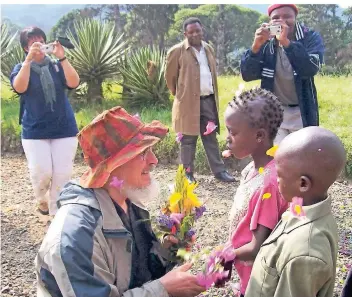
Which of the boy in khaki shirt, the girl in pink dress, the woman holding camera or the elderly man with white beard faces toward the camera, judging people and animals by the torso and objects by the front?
the woman holding camera

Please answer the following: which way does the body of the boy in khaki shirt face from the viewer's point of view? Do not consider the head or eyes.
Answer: to the viewer's left

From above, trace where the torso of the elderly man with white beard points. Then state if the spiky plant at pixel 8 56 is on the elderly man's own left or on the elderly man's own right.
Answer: on the elderly man's own left

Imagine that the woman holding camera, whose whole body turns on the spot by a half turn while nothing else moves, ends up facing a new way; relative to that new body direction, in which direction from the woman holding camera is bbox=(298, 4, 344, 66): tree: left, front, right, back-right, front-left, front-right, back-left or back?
front-right

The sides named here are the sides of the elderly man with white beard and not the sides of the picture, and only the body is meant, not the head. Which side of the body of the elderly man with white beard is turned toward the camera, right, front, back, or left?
right

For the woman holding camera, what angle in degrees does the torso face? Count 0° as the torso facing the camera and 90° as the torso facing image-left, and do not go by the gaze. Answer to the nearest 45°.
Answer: approximately 0°

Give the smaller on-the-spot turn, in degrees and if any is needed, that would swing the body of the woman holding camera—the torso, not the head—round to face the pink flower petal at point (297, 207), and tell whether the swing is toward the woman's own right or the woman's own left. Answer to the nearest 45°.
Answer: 0° — they already face it

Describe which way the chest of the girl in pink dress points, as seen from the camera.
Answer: to the viewer's left

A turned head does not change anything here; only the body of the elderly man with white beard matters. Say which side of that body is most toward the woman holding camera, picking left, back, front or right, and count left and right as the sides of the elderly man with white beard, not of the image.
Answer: left

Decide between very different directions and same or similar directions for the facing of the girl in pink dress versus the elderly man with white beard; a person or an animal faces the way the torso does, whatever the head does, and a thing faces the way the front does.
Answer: very different directions

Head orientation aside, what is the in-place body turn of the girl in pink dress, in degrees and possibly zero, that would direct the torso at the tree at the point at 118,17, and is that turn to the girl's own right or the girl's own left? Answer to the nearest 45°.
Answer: approximately 90° to the girl's own right
